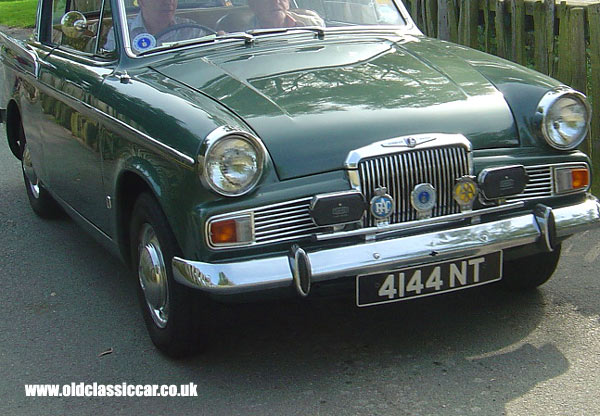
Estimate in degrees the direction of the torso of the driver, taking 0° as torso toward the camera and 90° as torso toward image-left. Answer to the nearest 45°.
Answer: approximately 315°

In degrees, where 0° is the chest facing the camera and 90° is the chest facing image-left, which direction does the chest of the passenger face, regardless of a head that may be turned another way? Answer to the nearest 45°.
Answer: approximately 315°

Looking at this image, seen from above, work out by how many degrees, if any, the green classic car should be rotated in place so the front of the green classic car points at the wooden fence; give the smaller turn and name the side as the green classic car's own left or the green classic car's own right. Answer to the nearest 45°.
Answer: approximately 90° to the green classic car's own left

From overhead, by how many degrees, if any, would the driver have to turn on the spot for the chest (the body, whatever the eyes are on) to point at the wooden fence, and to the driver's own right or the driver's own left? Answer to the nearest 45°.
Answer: approximately 90° to the driver's own left

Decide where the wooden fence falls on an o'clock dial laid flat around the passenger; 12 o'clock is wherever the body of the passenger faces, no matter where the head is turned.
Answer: The wooden fence is roughly at 9 o'clock from the passenger.

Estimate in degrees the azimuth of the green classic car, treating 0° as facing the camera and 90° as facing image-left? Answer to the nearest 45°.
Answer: approximately 315°
